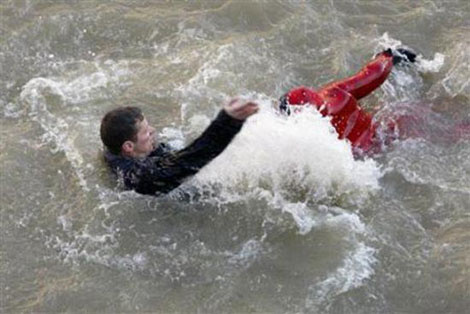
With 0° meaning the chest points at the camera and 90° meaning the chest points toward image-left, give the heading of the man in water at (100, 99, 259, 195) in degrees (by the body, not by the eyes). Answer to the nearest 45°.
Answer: approximately 270°

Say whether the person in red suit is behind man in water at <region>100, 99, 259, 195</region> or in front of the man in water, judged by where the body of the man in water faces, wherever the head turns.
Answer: in front

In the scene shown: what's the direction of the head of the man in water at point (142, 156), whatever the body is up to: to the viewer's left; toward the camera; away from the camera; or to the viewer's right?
to the viewer's right
